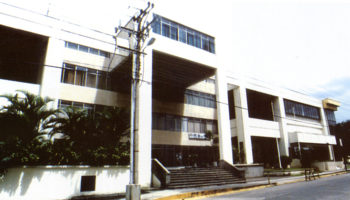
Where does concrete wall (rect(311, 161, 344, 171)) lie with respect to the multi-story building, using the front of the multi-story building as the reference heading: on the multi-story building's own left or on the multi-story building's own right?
on the multi-story building's own left

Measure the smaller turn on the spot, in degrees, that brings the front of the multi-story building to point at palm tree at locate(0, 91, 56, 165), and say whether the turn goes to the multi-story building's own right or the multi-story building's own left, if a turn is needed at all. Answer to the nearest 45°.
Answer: approximately 90° to the multi-story building's own right

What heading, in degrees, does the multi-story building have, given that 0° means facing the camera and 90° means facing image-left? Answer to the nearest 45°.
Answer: approximately 315°

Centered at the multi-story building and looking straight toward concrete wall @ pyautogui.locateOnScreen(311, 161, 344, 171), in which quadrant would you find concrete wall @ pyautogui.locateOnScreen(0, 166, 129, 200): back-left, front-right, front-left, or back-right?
back-right

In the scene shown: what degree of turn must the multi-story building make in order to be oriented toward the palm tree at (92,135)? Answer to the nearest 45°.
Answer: approximately 90° to its right
